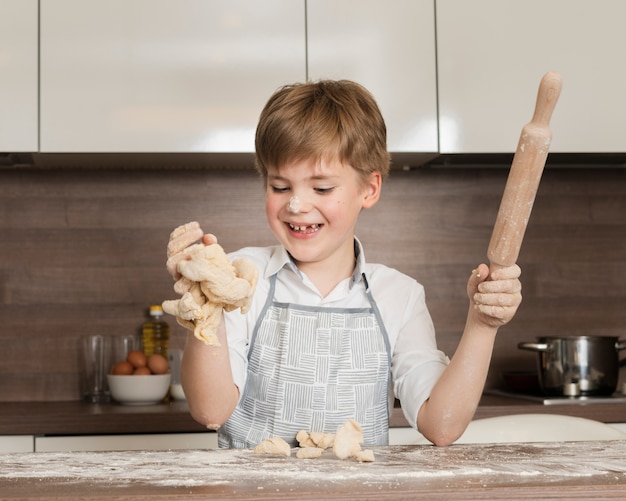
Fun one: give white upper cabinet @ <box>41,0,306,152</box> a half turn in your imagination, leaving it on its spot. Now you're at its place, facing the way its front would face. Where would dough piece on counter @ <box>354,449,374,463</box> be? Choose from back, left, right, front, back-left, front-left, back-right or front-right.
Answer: back

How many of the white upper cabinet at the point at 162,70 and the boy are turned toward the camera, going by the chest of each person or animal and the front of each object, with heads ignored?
2

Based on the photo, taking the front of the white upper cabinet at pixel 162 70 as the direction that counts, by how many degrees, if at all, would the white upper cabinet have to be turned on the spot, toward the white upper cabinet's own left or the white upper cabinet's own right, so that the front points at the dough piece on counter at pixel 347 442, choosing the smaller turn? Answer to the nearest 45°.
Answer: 0° — it already faces it

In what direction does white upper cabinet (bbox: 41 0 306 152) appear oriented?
toward the camera

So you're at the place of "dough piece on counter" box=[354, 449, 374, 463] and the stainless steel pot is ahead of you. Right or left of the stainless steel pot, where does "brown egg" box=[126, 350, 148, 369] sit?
left

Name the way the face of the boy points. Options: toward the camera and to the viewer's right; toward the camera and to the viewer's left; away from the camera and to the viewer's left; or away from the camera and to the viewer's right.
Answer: toward the camera and to the viewer's left
